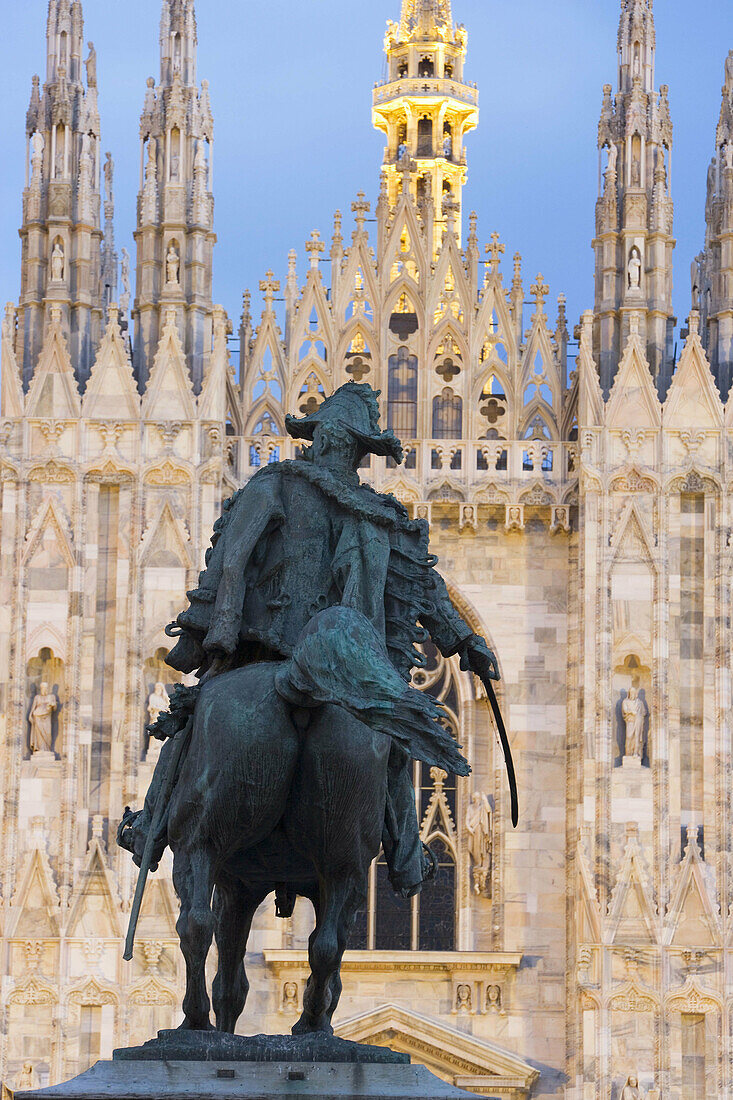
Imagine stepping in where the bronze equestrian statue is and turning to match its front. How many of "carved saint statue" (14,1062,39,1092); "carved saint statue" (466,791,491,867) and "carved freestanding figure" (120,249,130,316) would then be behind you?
0

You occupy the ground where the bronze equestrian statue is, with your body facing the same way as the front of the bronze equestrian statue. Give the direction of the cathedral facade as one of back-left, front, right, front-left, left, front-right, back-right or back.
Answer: front

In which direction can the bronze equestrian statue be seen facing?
away from the camera

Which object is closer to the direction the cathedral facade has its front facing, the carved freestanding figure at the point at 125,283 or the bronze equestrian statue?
the bronze equestrian statue

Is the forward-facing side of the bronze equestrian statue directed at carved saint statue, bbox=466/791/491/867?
yes

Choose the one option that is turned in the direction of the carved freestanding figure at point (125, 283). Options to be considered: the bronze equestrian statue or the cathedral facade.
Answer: the bronze equestrian statue

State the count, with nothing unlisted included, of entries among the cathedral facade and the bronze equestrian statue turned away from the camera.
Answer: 1

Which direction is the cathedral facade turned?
toward the camera

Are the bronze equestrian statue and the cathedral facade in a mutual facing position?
yes

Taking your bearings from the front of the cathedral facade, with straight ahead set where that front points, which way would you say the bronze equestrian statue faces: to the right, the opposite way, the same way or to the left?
the opposite way

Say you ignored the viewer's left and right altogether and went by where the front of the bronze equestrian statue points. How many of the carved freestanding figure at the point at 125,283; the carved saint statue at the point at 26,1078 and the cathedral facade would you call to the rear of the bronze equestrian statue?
0

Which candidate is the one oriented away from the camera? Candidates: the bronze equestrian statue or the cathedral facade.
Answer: the bronze equestrian statue

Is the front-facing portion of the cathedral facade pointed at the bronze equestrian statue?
yes
